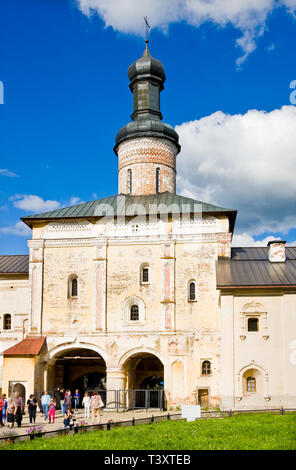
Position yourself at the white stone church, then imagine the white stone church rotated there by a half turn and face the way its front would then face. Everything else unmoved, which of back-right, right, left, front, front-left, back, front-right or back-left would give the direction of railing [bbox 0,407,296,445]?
back

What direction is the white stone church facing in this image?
toward the camera

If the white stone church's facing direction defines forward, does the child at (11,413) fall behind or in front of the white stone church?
in front
